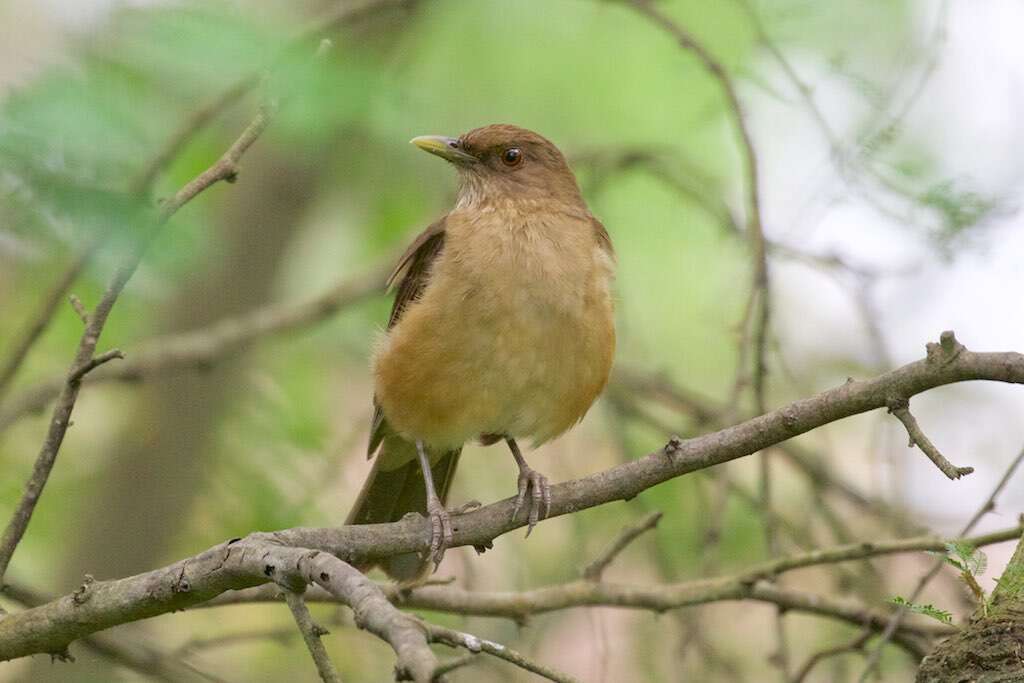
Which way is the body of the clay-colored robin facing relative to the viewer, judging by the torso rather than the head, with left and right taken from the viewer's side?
facing the viewer and to the right of the viewer

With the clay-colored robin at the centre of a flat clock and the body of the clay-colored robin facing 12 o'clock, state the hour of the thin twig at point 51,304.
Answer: The thin twig is roughly at 4 o'clock from the clay-colored robin.
